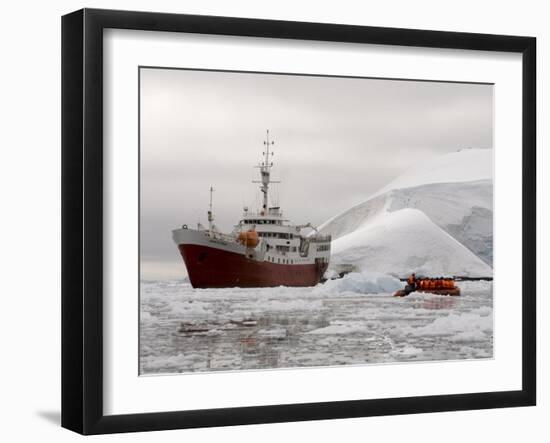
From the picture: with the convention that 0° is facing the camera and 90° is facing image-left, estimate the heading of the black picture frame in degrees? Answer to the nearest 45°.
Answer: approximately 315°
